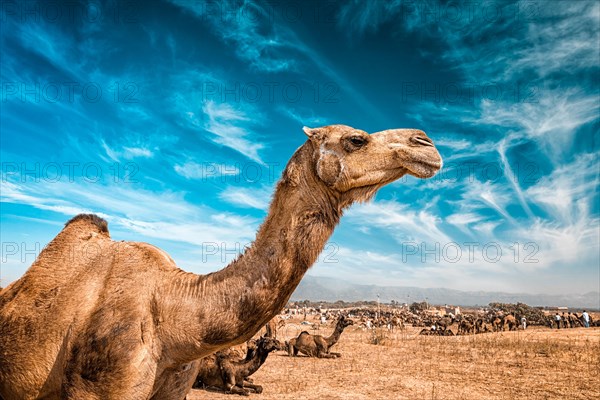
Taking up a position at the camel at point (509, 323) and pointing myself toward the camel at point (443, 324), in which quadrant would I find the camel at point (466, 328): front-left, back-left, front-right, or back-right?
front-left

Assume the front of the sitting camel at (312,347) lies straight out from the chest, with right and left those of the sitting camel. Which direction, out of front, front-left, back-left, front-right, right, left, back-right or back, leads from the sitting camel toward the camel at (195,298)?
right

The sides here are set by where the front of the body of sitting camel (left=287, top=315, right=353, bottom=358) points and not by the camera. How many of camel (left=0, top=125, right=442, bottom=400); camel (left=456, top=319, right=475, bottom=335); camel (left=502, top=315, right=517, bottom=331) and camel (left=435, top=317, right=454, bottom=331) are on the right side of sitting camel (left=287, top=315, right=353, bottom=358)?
1

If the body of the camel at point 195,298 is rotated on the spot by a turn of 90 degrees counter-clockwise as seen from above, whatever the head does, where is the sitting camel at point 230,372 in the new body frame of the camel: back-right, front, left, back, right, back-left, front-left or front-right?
front

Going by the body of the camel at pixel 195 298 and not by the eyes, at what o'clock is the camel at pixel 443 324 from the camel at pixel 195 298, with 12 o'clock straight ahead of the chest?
the camel at pixel 443 324 is roughly at 10 o'clock from the camel at pixel 195 298.

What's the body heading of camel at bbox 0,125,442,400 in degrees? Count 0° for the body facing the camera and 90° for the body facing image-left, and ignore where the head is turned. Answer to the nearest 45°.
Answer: approximately 270°

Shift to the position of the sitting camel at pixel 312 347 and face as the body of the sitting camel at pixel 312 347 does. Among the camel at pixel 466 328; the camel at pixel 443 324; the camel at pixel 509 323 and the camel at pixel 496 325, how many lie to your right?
0

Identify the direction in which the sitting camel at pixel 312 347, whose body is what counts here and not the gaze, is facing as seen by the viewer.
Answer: to the viewer's right

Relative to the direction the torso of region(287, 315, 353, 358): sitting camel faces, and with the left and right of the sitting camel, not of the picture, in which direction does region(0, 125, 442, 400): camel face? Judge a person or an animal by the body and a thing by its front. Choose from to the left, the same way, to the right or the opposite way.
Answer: the same way

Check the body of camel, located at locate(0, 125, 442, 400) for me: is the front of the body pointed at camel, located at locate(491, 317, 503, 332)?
no

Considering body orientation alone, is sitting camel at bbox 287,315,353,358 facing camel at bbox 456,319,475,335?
no

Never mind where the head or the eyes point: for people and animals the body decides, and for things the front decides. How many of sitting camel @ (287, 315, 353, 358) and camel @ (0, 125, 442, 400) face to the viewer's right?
2

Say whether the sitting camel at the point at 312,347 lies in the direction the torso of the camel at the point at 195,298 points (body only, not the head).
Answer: no

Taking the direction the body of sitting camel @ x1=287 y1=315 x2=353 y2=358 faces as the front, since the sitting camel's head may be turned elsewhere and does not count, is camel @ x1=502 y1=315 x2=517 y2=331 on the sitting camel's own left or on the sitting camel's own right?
on the sitting camel's own left
